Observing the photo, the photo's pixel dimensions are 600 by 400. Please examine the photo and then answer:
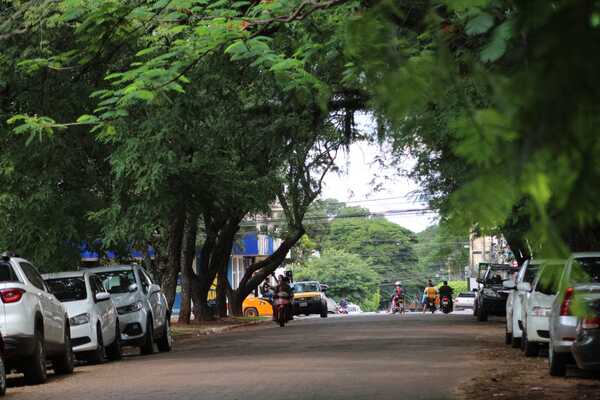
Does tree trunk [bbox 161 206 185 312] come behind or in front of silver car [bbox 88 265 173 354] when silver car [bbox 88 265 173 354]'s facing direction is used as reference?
behind

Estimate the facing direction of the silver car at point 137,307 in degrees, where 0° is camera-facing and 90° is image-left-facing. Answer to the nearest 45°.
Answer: approximately 45°

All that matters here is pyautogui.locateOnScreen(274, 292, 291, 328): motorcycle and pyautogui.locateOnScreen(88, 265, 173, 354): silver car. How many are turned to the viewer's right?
0

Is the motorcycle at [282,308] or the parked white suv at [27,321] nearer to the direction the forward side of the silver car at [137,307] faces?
the parked white suv

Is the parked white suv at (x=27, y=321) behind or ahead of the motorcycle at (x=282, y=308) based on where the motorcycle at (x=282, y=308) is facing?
ahead

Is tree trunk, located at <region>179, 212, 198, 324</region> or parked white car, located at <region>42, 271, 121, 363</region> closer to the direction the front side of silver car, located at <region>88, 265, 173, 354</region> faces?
the parked white car

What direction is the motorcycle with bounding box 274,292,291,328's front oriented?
toward the camera

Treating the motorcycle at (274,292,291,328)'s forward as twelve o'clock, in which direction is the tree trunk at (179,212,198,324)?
The tree trunk is roughly at 4 o'clock from the motorcycle.

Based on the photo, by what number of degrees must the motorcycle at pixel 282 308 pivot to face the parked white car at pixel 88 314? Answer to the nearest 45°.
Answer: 0° — it already faces it

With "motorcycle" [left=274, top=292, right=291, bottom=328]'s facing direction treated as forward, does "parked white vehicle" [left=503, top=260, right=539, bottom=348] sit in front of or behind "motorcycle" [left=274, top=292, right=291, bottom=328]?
in front

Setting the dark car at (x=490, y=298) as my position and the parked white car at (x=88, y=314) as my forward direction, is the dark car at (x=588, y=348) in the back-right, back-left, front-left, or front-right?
front-left

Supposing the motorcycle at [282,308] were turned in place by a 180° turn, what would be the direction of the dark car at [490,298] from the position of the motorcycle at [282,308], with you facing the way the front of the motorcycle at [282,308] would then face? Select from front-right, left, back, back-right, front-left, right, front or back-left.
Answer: right

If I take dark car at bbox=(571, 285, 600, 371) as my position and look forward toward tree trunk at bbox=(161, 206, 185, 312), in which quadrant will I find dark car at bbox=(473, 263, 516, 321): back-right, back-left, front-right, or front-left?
front-right

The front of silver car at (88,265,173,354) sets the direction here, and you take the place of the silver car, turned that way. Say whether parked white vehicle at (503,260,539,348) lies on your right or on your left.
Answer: on your left
